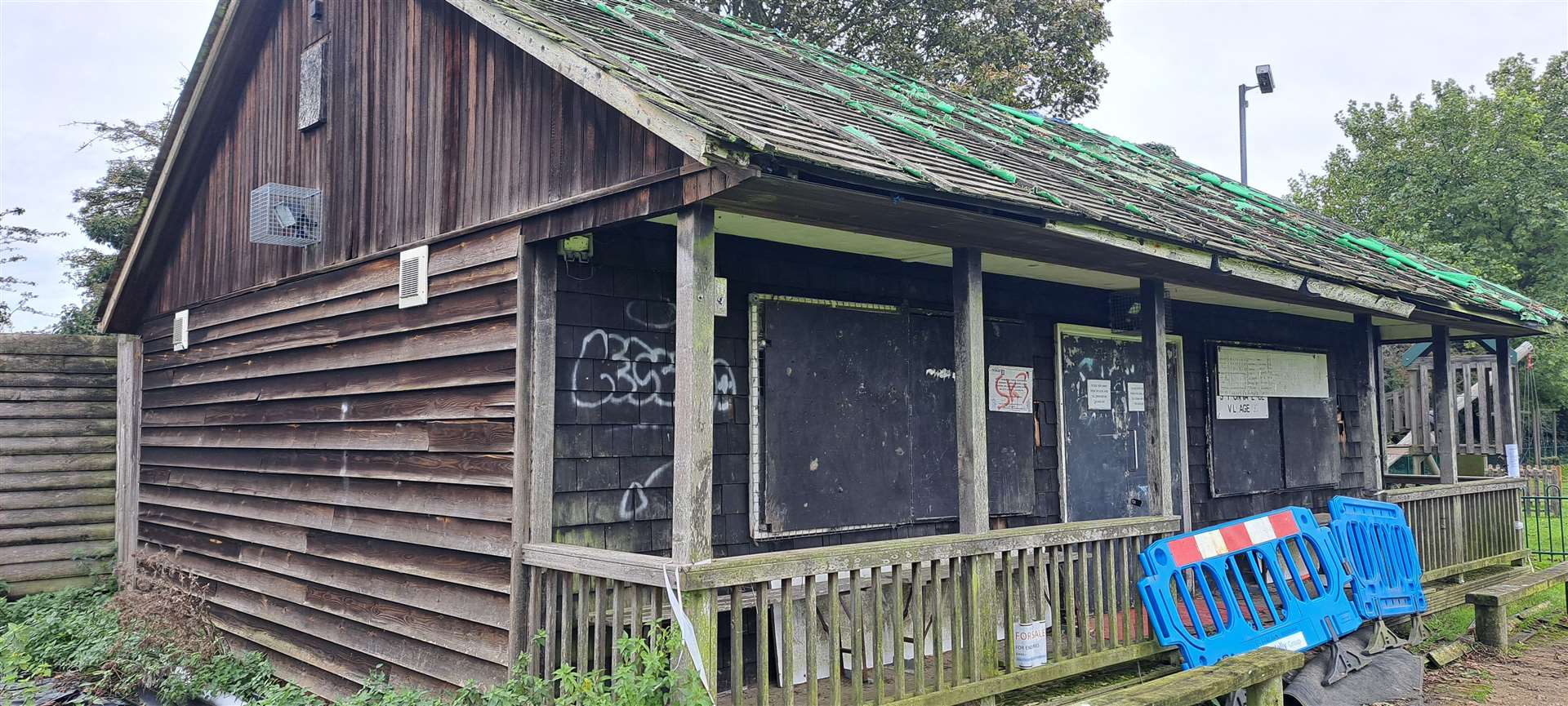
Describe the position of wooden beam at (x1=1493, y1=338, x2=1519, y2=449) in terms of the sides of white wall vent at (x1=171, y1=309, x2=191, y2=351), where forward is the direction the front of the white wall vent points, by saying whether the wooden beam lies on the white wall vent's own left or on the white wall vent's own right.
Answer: on the white wall vent's own left

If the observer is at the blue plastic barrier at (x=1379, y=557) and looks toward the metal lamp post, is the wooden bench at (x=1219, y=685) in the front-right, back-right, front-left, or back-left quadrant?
back-left

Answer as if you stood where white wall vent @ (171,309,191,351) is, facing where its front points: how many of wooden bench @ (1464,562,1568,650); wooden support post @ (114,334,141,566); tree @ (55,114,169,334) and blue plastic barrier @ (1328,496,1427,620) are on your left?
2

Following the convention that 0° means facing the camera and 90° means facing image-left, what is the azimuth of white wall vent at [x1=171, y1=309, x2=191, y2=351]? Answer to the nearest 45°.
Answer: approximately 45°

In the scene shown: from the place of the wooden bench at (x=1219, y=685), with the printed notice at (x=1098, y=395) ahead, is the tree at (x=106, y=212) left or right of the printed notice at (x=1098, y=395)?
left

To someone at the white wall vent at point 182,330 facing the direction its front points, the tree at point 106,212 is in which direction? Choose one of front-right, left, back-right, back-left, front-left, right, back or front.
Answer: back-right

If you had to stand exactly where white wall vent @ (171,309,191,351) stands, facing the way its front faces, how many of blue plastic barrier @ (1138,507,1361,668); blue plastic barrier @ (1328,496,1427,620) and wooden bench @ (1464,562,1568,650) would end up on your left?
3

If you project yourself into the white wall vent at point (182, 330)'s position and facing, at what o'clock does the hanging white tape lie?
The hanging white tape is roughly at 10 o'clock from the white wall vent.

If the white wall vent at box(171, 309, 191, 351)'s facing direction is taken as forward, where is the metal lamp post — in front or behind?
behind
